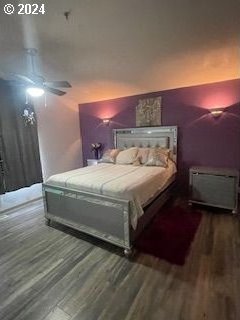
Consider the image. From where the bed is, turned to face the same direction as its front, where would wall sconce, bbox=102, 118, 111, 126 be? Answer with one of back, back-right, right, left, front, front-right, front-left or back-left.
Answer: back-right

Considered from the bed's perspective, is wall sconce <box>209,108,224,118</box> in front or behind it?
behind

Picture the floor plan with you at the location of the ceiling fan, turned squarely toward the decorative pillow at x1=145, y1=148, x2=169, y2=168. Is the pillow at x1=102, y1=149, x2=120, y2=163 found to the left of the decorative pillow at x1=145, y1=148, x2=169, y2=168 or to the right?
left

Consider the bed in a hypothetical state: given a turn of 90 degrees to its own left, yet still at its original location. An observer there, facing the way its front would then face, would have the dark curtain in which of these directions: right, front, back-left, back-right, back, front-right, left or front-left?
back

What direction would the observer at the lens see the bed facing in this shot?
facing the viewer and to the left of the viewer
